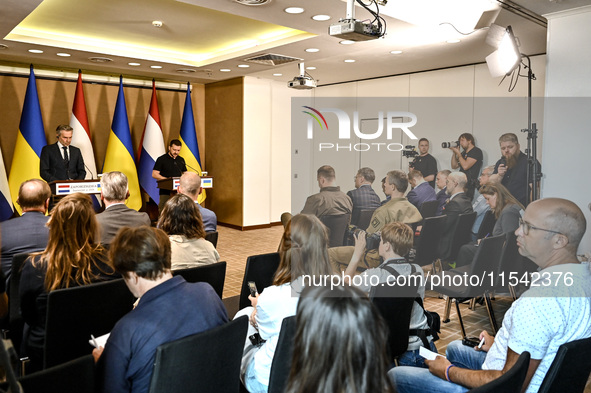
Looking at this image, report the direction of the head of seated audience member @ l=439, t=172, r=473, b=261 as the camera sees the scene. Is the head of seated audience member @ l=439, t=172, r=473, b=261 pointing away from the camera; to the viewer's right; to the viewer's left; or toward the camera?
to the viewer's left

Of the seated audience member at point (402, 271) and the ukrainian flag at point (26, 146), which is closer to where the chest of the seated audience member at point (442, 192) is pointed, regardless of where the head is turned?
the ukrainian flag

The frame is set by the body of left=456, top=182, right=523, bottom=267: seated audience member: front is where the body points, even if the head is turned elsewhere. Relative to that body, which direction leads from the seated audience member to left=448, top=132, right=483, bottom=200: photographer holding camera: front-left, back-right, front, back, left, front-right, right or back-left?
right

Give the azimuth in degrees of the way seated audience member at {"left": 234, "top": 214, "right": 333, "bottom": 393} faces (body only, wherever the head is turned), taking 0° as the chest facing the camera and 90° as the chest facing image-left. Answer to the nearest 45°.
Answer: approximately 135°

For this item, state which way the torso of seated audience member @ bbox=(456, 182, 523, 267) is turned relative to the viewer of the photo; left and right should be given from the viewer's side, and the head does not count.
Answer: facing to the left of the viewer

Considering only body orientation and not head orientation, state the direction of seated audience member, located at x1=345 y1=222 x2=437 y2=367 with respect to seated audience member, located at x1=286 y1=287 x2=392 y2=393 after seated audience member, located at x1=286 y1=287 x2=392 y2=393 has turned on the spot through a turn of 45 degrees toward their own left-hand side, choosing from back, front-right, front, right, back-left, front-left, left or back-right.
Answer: front-right

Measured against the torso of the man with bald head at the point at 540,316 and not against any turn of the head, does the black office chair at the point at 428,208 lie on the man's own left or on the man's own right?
on the man's own right

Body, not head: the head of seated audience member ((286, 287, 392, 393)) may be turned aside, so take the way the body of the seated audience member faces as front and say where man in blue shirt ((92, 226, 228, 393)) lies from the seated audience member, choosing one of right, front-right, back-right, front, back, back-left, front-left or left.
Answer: front-left

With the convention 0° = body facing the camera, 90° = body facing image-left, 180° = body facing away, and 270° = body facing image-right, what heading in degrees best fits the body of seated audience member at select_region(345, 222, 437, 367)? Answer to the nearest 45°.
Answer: approximately 135°

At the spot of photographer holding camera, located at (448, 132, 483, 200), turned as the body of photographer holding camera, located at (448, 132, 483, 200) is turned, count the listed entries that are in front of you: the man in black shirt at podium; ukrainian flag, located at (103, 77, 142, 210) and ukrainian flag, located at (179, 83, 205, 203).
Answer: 3

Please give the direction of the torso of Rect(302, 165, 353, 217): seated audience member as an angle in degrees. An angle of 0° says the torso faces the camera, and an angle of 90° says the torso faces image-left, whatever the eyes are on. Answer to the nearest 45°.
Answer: approximately 135°

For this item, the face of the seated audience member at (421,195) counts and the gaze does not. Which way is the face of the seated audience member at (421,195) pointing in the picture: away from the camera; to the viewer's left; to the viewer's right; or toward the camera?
to the viewer's left

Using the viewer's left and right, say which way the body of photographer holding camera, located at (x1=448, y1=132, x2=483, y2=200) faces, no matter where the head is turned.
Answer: facing to the left of the viewer

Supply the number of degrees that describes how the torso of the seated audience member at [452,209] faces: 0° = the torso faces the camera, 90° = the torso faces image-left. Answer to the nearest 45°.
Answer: approximately 90°

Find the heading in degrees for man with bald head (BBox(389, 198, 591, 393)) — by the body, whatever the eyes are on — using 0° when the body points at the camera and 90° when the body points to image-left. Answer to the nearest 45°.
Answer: approximately 90°

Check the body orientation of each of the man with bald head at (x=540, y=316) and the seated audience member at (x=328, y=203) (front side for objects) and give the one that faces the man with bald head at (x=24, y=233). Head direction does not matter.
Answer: the man with bald head at (x=540, y=316)

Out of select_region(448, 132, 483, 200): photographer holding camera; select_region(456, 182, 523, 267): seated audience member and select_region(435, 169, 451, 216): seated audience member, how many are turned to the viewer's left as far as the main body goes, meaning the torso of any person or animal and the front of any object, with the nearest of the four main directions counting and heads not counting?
3

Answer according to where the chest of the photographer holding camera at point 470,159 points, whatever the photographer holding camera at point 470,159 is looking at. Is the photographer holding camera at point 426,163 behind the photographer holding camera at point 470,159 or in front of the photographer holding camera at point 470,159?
in front
